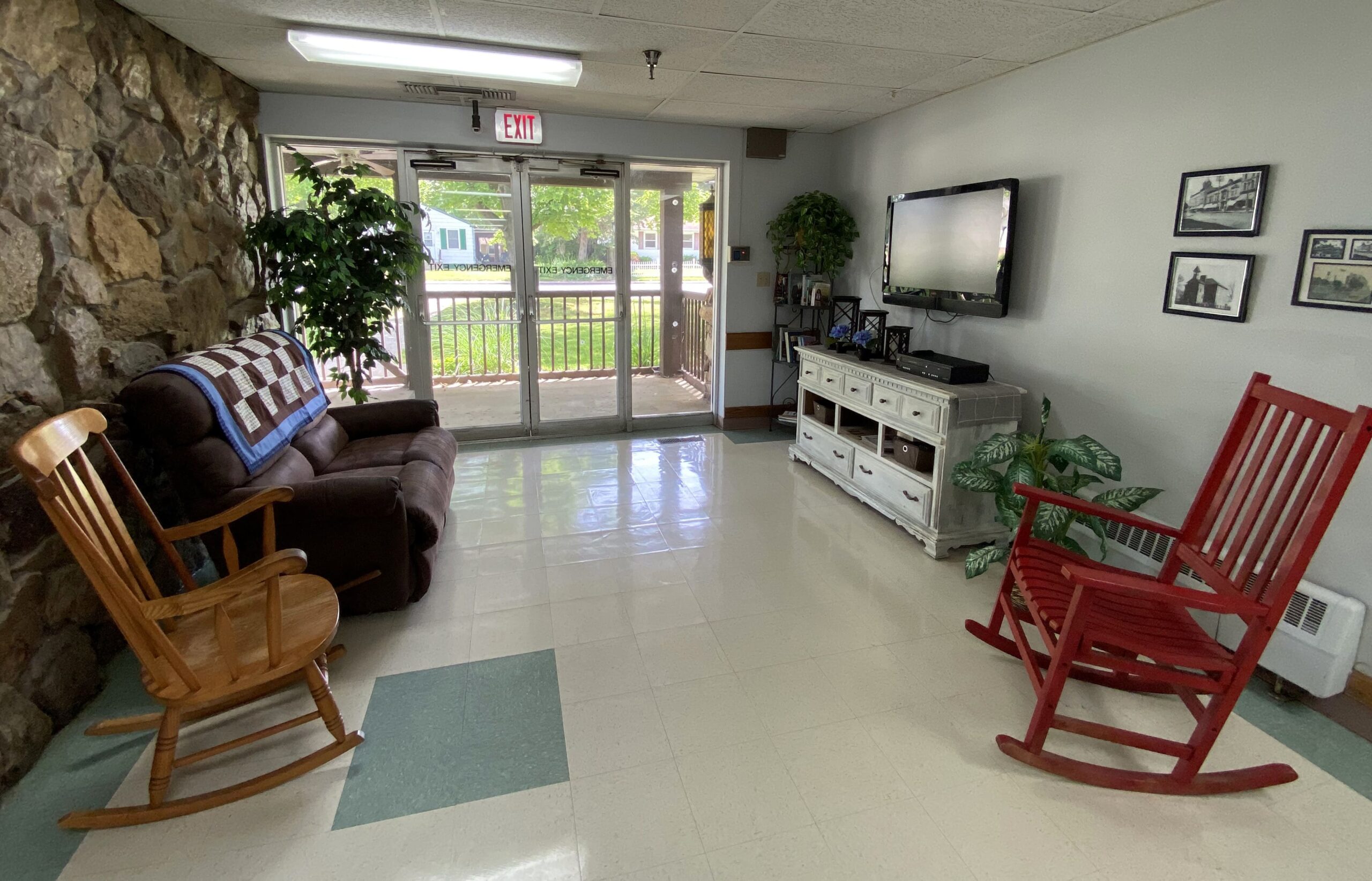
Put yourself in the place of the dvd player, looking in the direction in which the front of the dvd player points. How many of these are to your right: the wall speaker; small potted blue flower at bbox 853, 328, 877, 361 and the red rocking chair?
2

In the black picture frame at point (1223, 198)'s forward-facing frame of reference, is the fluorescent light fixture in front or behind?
in front

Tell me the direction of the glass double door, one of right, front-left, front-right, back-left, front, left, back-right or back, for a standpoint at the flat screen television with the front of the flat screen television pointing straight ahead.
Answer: front-right

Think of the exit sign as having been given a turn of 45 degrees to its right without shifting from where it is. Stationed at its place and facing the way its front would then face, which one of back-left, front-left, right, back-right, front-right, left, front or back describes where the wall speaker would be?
back-left

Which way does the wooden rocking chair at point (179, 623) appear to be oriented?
to the viewer's right

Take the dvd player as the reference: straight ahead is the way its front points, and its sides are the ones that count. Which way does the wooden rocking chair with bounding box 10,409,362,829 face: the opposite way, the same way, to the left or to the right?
the opposite way

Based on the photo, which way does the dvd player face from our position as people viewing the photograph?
facing the viewer and to the left of the viewer

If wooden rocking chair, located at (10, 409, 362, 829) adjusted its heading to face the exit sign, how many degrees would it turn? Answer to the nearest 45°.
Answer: approximately 45° to its left

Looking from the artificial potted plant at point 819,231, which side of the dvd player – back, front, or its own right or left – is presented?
right

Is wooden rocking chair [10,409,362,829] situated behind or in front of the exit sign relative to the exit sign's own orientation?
in front

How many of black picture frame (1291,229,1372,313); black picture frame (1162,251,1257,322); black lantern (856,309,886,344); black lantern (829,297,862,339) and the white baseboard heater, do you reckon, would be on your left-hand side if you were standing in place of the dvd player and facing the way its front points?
3
